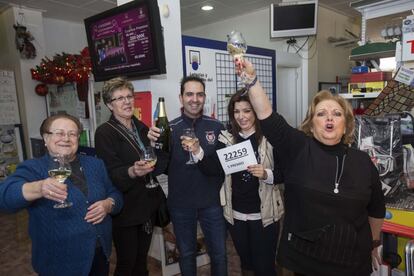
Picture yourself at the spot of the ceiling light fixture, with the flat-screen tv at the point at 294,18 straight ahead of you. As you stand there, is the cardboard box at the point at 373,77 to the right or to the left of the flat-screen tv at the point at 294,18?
right

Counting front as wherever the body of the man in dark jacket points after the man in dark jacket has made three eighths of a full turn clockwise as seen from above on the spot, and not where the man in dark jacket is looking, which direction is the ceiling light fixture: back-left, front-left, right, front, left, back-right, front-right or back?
front-right

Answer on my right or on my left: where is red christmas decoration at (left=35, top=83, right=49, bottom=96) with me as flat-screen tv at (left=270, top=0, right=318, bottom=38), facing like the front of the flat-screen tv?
on my right

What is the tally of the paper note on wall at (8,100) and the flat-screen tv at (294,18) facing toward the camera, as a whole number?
2

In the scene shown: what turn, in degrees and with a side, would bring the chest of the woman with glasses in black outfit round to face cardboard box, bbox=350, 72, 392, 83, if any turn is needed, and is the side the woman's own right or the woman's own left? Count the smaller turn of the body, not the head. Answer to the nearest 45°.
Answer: approximately 45° to the woman's own left

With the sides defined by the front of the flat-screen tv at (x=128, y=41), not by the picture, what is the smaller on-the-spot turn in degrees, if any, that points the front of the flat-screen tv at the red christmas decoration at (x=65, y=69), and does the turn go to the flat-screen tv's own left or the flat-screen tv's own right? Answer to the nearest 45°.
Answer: approximately 135° to the flat-screen tv's own right

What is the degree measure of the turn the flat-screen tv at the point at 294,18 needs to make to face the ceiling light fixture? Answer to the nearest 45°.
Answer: approximately 90° to its right
